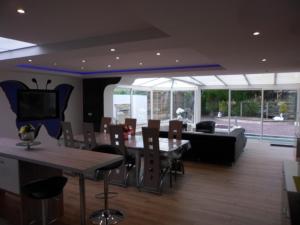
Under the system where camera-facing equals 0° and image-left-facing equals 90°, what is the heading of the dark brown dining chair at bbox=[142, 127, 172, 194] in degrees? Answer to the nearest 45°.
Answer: approximately 225°

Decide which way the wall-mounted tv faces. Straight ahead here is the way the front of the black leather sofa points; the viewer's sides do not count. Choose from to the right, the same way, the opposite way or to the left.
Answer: to the right

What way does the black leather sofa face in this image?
away from the camera

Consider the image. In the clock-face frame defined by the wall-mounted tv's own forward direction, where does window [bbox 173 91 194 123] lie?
The window is roughly at 10 o'clock from the wall-mounted tv.

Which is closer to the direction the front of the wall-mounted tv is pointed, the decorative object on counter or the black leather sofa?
the black leather sofa

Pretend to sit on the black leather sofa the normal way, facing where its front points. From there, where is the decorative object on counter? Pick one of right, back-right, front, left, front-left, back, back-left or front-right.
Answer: back-left

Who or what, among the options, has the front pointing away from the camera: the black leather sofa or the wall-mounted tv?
the black leather sofa

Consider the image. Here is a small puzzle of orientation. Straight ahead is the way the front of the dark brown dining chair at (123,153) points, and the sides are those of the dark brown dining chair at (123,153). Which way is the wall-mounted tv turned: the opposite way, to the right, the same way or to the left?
to the right

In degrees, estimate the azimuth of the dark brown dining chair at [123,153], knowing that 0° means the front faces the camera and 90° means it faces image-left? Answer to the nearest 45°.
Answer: approximately 225°

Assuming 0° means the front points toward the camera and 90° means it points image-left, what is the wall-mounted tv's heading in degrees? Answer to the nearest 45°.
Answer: approximately 315°

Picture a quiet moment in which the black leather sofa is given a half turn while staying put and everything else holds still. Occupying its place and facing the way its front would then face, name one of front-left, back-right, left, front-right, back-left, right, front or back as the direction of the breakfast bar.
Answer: front-right

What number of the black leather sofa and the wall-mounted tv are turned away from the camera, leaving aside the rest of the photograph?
1
